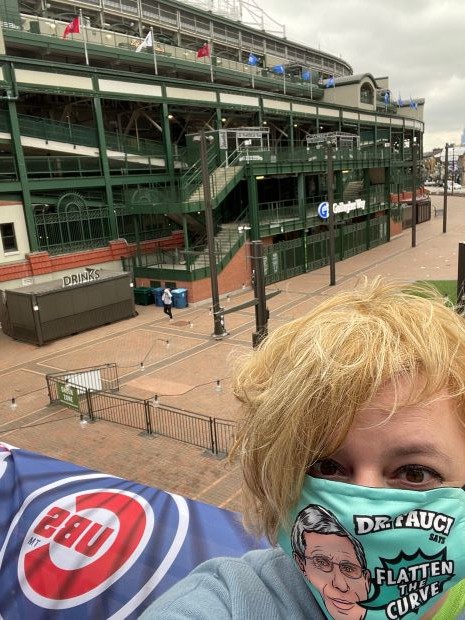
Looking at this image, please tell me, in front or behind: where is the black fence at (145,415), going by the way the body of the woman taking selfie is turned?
behind

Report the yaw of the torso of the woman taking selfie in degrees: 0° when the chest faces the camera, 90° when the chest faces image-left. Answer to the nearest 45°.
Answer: approximately 0°

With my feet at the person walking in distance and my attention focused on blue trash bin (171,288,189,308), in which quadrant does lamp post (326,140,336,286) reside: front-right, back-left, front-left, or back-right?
front-right

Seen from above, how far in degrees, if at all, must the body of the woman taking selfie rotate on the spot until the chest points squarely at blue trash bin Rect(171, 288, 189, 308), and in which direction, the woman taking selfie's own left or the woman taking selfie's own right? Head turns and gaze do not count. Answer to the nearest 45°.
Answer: approximately 180°

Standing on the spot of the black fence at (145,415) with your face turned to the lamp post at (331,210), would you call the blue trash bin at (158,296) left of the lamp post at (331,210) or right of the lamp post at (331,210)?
left

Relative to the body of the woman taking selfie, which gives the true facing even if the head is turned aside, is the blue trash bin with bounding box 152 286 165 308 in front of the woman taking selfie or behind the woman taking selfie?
behind

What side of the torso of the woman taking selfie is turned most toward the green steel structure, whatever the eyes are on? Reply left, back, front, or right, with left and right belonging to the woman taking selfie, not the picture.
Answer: back

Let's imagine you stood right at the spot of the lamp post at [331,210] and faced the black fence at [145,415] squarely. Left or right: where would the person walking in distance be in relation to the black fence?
right

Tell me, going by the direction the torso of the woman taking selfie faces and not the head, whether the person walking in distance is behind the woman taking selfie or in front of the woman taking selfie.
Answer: behind

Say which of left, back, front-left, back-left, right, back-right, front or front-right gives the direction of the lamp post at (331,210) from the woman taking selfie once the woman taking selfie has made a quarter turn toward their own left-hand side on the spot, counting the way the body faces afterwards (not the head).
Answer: left
